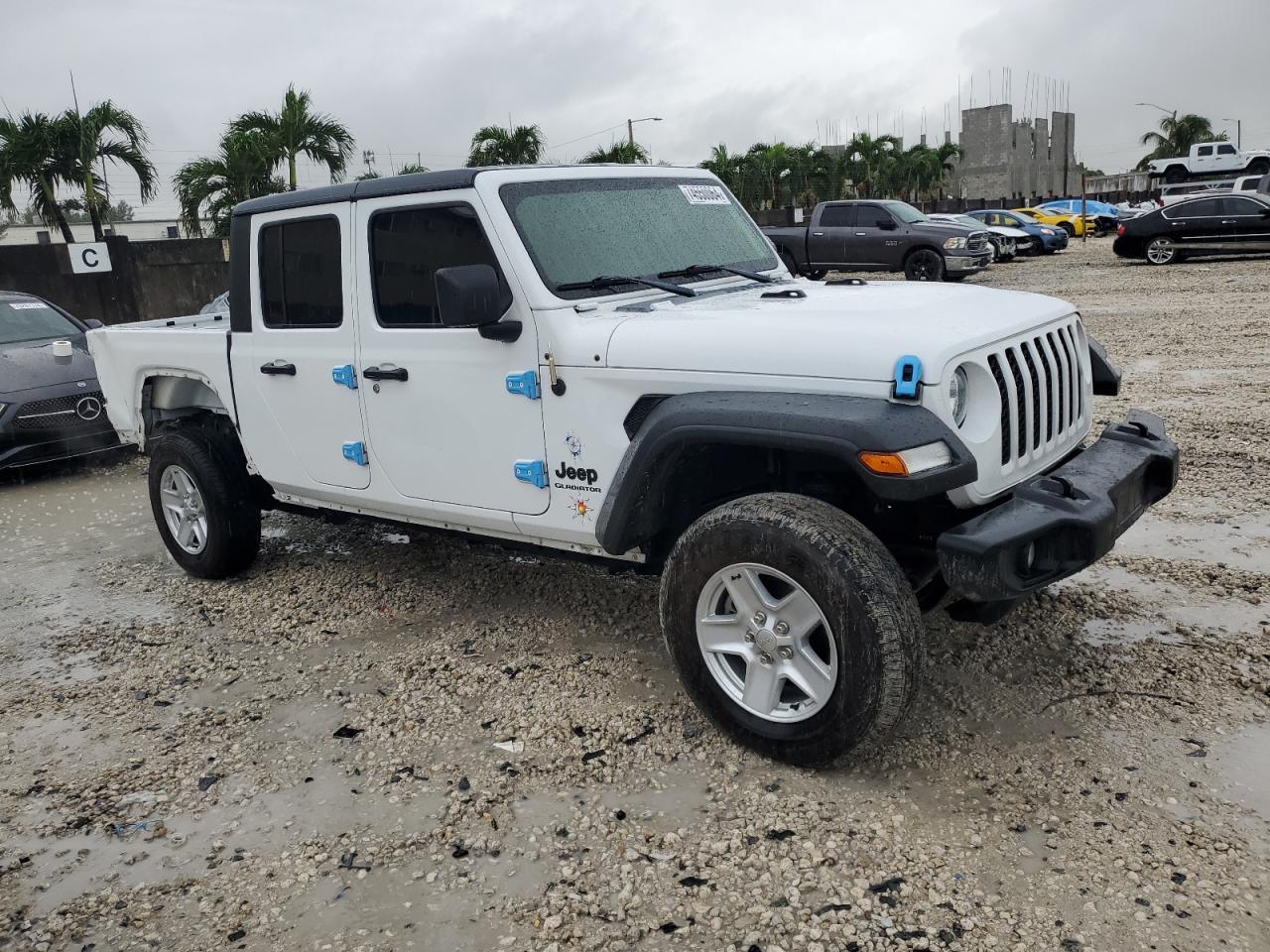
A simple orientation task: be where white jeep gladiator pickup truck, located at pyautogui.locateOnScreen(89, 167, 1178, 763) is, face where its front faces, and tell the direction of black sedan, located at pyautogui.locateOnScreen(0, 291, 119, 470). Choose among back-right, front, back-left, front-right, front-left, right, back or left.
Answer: back

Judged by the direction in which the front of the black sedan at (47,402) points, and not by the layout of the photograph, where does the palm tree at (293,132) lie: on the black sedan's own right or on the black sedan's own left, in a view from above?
on the black sedan's own left

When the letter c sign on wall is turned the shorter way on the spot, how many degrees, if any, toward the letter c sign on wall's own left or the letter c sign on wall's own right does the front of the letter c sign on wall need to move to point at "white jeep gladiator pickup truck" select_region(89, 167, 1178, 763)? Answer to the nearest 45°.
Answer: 0° — it already faces it

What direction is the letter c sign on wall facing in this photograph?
toward the camera

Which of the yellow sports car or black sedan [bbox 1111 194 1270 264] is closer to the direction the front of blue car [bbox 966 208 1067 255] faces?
the black sedan

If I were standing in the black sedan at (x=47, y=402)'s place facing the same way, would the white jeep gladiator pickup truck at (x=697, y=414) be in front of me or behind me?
in front

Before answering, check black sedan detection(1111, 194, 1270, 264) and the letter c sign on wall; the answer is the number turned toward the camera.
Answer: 1

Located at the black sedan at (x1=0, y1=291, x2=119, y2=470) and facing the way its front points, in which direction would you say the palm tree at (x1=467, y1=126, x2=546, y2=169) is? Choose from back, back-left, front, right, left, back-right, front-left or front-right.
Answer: left

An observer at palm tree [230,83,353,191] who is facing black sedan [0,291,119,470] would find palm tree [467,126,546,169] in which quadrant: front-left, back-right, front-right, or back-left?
back-left

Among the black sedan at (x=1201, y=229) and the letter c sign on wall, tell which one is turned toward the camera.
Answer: the letter c sign on wall

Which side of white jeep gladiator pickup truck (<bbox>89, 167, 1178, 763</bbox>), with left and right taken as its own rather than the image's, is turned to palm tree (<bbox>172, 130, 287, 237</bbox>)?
back

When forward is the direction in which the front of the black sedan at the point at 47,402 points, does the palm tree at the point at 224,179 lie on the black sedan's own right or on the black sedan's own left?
on the black sedan's own left

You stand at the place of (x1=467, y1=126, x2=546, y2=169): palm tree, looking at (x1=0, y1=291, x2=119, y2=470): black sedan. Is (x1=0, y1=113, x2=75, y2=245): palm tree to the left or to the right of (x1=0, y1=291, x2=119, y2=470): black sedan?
right

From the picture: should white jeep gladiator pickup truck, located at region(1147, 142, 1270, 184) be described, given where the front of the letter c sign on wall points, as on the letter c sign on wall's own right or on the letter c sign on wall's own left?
on the letter c sign on wall's own left

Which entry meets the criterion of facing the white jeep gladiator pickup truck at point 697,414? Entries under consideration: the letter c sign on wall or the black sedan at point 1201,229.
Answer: the letter c sign on wall

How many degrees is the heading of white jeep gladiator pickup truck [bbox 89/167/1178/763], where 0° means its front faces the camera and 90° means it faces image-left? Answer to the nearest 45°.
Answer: approximately 315°

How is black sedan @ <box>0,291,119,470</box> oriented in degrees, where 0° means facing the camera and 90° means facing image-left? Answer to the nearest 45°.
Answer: approximately 315°
